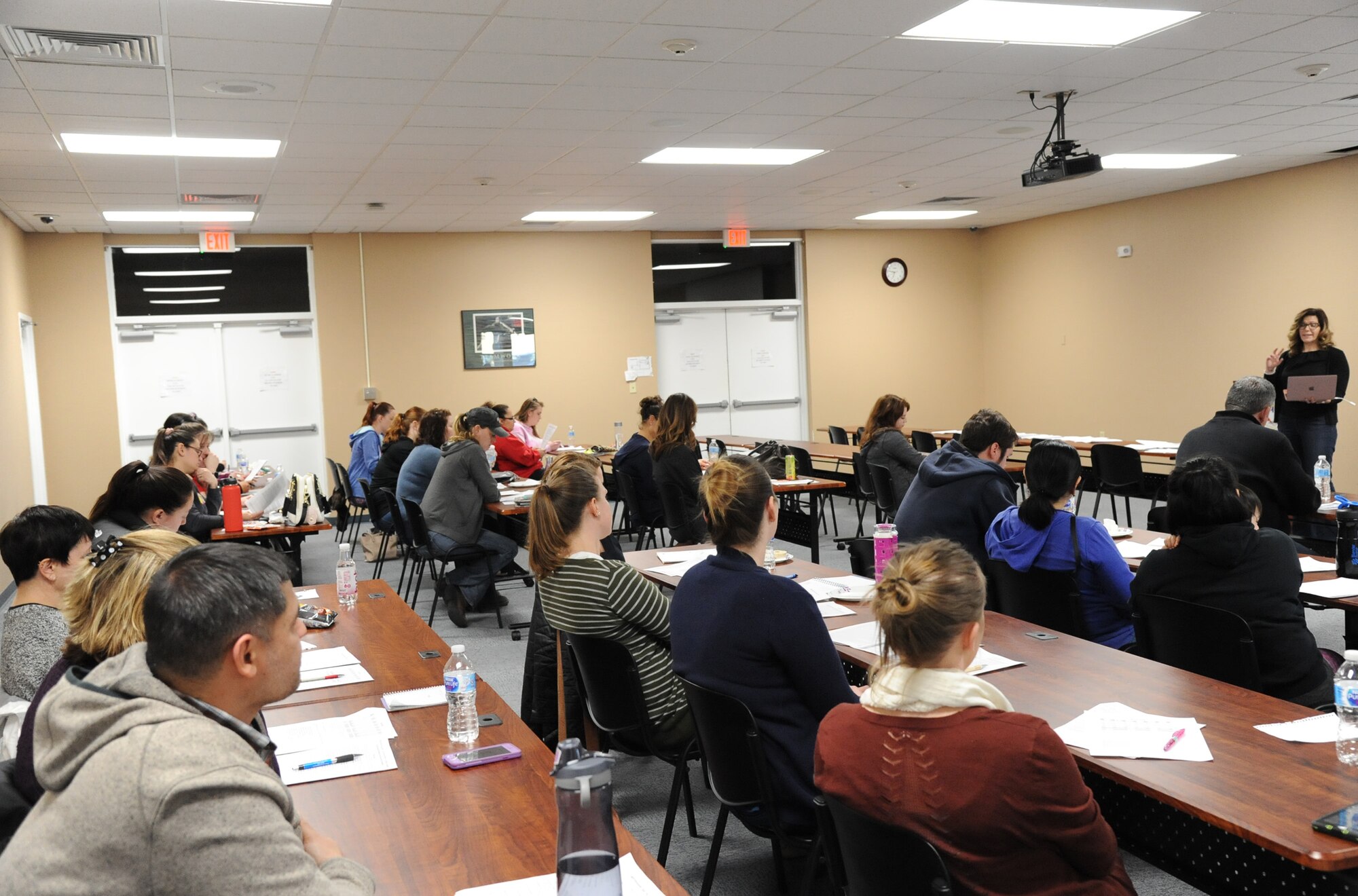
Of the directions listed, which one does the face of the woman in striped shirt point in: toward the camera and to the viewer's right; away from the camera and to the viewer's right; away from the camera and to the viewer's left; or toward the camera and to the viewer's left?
away from the camera and to the viewer's right

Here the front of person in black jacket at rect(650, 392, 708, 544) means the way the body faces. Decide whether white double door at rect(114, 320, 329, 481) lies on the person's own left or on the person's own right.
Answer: on the person's own left

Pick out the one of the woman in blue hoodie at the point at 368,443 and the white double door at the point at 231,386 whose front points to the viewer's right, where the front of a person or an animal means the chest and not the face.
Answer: the woman in blue hoodie

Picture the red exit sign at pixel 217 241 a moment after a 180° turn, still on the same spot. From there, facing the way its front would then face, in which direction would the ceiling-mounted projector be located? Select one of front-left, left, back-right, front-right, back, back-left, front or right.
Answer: back-right

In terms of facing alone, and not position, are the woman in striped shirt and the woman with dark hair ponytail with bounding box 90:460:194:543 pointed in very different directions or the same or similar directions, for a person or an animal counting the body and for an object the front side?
same or similar directions

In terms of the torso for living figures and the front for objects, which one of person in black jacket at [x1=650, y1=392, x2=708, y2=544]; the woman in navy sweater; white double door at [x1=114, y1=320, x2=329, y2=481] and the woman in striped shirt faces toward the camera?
the white double door

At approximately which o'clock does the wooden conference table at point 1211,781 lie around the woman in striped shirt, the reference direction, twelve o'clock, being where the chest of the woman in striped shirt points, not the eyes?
The wooden conference table is roughly at 3 o'clock from the woman in striped shirt.

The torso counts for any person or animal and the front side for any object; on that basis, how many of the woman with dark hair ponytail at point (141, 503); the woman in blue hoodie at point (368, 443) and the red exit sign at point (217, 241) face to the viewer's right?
2

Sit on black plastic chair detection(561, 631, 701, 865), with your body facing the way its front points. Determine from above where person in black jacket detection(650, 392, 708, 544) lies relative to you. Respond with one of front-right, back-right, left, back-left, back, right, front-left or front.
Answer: front-left

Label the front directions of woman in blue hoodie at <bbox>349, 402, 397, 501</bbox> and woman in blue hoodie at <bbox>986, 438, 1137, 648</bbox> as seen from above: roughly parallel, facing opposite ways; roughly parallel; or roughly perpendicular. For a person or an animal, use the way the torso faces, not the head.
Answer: roughly parallel

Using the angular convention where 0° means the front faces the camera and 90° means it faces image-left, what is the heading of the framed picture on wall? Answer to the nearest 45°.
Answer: approximately 0°

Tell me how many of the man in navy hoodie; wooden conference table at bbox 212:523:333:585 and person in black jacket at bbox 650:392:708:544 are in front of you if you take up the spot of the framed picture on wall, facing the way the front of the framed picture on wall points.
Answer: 3

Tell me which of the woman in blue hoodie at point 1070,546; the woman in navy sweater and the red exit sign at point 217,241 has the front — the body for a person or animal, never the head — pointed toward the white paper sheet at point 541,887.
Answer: the red exit sign

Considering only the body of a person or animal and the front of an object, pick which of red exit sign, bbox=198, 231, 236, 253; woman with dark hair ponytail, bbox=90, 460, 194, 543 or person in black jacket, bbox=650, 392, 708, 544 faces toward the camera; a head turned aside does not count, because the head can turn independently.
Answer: the red exit sign

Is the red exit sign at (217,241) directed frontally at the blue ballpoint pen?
yes

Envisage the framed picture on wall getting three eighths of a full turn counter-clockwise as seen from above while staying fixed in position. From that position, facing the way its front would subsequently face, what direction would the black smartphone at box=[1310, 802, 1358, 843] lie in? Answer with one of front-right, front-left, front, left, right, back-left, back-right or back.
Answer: back-right

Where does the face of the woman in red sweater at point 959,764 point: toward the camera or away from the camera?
away from the camera

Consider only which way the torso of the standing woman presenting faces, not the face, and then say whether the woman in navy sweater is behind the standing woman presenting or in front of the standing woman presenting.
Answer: in front

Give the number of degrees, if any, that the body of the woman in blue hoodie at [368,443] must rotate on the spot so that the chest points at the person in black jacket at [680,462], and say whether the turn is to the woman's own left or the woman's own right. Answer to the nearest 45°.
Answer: approximately 45° to the woman's own right

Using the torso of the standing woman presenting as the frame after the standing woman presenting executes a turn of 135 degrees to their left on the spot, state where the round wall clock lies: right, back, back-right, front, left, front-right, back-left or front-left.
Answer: back-left

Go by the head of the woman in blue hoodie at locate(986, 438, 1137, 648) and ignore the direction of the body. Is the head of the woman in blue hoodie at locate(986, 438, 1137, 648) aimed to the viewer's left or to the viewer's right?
to the viewer's right
